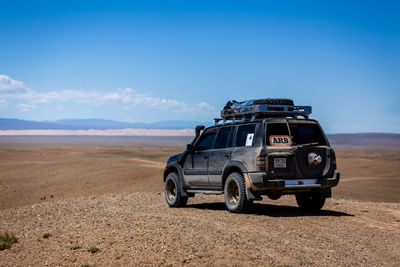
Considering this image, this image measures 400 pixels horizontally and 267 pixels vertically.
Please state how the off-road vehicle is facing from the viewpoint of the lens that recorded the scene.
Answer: facing away from the viewer and to the left of the viewer
